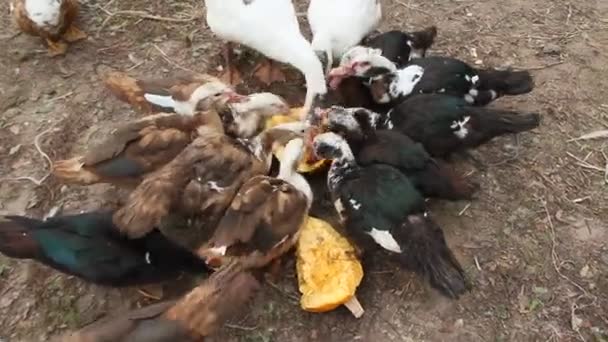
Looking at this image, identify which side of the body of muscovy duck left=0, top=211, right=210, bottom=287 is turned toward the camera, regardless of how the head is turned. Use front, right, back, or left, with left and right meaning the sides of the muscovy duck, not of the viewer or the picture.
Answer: right

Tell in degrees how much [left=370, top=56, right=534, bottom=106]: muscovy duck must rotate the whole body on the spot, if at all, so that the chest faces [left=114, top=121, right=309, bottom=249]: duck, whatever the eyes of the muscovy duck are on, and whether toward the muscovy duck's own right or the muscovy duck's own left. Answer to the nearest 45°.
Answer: approximately 45° to the muscovy duck's own left

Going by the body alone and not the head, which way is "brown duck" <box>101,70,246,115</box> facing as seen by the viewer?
to the viewer's right

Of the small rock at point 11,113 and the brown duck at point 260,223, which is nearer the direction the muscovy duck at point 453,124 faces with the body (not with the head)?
the small rock

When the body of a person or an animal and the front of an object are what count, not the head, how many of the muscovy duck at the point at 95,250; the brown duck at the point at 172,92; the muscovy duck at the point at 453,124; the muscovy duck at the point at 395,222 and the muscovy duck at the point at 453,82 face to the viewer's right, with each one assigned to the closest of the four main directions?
2

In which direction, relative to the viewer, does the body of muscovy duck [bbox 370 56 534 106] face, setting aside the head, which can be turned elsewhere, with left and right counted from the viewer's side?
facing to the left of the viewer

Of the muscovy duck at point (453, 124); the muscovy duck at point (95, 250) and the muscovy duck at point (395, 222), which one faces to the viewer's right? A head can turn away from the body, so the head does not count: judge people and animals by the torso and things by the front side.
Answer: the muscovy duck at point (95, 250)

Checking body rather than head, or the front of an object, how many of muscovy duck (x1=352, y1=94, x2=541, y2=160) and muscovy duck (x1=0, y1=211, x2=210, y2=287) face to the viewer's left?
1

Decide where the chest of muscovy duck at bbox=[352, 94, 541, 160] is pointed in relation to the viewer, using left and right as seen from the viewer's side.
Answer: facing to the left of the viewer

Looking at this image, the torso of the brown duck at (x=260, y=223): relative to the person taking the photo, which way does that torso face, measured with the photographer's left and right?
facing away from the viewer and to the right of the viewer

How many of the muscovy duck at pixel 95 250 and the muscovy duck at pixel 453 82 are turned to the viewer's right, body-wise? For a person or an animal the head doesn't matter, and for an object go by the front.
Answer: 1

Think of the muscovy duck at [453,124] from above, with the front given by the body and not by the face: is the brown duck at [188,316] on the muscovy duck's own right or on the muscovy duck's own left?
on the muscovy duck's own left

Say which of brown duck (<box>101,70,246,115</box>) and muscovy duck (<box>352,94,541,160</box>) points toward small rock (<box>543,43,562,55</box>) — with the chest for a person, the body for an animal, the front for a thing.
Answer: the brown duck

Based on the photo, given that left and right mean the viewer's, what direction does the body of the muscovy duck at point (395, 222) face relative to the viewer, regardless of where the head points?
facing away from the viewer and to the left of the viewer

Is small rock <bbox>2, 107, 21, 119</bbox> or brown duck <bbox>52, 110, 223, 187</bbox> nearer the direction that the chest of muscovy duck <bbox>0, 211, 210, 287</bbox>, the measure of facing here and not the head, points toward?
the brown duck
